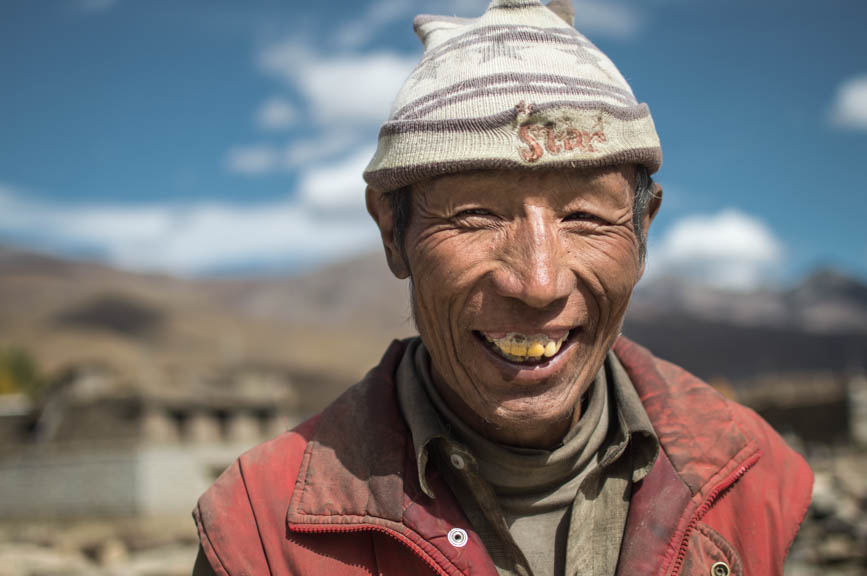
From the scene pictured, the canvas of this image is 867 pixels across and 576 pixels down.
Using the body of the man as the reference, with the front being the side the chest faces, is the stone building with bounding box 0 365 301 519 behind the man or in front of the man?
behind

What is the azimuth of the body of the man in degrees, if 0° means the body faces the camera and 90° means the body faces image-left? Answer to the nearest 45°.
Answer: approximately 0°
